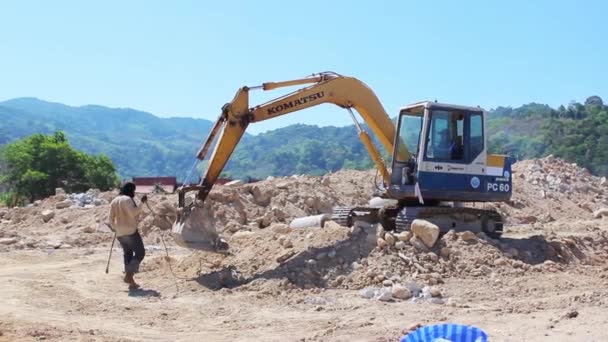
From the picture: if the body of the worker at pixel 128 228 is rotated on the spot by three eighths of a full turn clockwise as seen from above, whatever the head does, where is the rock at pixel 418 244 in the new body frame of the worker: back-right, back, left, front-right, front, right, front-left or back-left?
left

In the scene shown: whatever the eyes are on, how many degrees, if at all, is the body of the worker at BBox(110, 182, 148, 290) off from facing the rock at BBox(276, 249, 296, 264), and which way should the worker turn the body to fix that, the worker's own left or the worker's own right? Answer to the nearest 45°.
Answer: approximately 45° to the worker's own right

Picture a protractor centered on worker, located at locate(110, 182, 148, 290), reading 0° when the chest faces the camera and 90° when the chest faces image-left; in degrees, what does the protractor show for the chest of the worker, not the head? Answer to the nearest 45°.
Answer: approximately 225°

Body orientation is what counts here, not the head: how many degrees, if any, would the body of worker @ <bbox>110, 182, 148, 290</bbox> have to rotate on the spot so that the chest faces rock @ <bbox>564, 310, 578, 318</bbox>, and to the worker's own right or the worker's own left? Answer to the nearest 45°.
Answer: approximately 90° to the worker's own right

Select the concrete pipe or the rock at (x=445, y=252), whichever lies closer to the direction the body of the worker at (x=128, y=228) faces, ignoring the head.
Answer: the concrete pipe

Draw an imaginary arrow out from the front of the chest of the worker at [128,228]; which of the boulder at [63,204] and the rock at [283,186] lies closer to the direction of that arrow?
the rock

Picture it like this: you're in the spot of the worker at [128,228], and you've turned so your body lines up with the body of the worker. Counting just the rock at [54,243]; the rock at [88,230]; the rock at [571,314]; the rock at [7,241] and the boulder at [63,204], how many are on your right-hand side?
1

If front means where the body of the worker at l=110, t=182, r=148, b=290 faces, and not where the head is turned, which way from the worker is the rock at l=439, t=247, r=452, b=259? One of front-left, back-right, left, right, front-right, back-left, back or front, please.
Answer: front-right

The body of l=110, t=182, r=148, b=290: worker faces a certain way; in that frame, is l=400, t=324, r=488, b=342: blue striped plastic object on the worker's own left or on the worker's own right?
on the worker's own right
